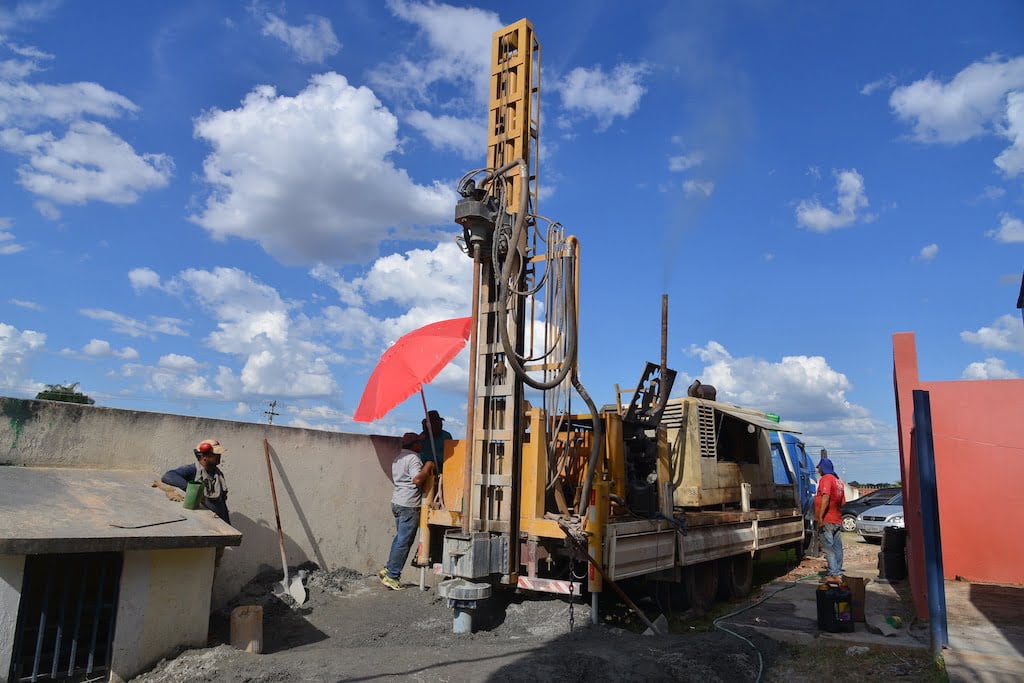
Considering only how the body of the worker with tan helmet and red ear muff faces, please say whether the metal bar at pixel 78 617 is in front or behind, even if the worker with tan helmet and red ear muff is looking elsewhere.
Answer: in front

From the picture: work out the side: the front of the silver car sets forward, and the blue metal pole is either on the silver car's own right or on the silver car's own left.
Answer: on the silver car's own left

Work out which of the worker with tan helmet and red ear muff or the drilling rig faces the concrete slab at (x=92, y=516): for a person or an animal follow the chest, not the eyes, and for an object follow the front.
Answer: the worker with tan helmet and red ear muff

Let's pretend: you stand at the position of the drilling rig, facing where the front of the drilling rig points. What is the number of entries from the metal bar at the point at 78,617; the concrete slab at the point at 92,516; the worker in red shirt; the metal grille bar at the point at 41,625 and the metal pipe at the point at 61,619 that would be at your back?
4

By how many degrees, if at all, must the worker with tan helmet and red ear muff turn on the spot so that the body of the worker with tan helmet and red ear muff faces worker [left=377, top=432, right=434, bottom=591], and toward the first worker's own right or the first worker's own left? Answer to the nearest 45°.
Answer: approximately 135° to the first worker's own left

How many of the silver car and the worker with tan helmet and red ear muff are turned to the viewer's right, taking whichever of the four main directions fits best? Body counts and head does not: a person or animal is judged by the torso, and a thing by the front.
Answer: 0

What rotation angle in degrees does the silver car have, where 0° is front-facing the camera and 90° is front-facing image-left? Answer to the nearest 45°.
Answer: approximately 45°

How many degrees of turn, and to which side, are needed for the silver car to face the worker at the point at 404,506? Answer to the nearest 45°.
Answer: approximately 45° to its left

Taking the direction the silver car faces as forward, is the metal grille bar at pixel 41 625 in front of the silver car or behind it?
in front

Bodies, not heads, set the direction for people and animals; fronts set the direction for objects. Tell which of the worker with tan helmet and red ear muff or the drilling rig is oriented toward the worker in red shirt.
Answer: the drilling rig

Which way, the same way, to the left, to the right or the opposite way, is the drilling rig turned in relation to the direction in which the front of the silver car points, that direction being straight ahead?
the opposite way

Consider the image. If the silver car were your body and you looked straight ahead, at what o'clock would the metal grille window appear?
The metal grille window is roughly at 11 o'clock from the silver car.

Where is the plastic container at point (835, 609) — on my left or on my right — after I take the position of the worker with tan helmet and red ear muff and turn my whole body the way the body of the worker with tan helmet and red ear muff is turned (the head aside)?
on my left

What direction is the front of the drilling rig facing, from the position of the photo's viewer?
facing away from the viewer and to the right of the viewer
